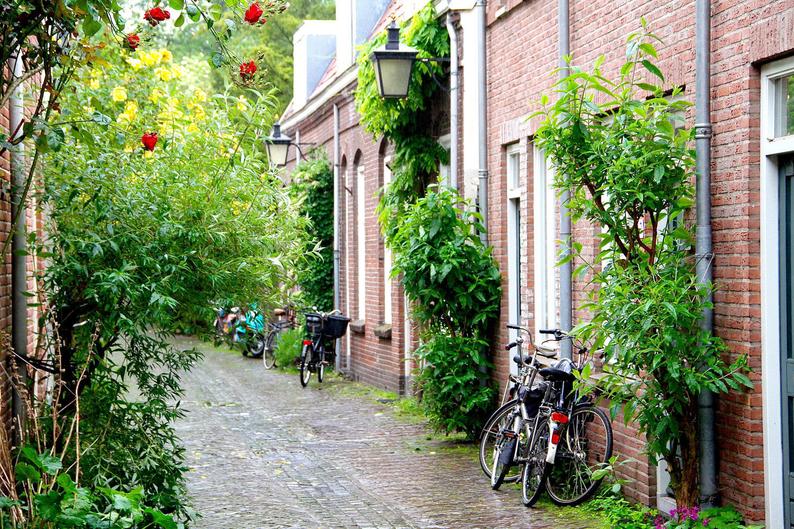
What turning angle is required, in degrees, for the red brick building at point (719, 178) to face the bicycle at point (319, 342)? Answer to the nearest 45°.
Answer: approximately 90° to its right

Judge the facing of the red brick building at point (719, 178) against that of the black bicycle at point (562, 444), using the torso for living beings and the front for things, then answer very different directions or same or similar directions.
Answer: very different directions

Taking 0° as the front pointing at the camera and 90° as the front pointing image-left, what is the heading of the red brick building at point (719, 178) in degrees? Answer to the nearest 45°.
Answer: approximately 45°

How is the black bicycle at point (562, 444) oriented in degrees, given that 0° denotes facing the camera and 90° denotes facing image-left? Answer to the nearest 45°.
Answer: approximately 225°
